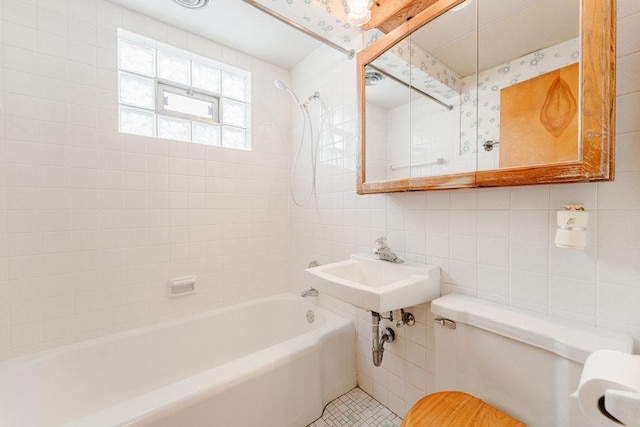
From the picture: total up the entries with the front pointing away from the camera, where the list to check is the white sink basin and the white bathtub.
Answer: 0

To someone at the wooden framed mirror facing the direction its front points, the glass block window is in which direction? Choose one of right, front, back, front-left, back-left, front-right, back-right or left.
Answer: front-right

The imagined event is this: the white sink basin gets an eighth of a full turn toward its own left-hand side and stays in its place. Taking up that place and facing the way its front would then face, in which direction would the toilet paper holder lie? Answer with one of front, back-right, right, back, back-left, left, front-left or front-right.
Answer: front-left

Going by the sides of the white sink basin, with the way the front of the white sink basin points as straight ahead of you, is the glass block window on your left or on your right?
on your right

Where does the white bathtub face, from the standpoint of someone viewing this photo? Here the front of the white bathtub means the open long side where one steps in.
facing the viewer and to the right of the viewer

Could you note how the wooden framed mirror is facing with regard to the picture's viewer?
facing the viewer and to the left of the viewer

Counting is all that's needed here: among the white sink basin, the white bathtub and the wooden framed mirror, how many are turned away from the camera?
0

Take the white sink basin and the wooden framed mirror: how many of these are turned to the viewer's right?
0

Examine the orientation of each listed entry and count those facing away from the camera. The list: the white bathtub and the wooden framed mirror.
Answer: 0
